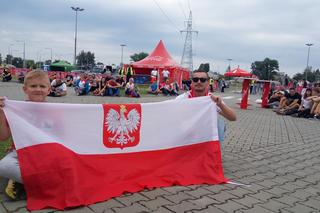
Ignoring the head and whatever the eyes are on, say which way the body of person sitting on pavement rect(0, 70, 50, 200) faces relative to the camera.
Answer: toward the camera

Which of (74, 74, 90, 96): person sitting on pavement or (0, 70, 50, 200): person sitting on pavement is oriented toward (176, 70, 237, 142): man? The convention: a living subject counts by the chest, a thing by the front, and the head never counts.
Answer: (74, 74, 90, 96): person sitting on pavement

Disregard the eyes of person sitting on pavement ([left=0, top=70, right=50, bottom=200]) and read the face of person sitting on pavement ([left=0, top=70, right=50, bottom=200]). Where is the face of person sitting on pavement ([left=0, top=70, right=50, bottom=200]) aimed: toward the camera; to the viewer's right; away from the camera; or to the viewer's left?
toward the camera

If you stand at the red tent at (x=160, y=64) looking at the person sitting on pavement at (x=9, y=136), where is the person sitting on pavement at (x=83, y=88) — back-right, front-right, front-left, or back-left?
front-right

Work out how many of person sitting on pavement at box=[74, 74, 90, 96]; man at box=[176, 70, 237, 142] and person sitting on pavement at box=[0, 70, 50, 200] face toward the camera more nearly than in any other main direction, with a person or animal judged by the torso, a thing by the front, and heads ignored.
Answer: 3

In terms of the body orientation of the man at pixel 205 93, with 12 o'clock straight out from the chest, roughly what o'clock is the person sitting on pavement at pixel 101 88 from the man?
The person sitting on pavement is roughly at 5 o'clock from the man.

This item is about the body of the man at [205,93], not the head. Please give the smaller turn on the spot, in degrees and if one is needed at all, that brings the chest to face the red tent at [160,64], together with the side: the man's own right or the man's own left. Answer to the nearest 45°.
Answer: approximately 180°

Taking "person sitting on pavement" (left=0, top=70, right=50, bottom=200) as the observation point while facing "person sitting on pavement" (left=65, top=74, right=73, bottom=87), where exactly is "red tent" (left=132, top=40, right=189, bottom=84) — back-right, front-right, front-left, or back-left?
front-right

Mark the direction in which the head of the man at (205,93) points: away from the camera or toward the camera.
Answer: toward the camera

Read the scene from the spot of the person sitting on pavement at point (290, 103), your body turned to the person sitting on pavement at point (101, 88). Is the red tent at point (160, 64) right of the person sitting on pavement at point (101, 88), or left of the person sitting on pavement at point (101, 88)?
right

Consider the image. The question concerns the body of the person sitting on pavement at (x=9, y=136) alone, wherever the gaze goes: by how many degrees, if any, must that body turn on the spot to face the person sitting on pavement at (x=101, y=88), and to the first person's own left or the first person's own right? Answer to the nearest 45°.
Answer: approximately 180°

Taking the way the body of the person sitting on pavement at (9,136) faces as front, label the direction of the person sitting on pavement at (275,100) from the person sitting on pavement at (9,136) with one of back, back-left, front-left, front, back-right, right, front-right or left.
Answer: back-left

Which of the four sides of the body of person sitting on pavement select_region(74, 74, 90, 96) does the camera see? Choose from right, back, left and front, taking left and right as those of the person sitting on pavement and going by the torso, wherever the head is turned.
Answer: front

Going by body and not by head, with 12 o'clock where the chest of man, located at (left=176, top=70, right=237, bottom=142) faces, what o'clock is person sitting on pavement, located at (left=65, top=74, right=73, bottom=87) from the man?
The person sitting on pavement is roughly at 5 o'clock from the man.
